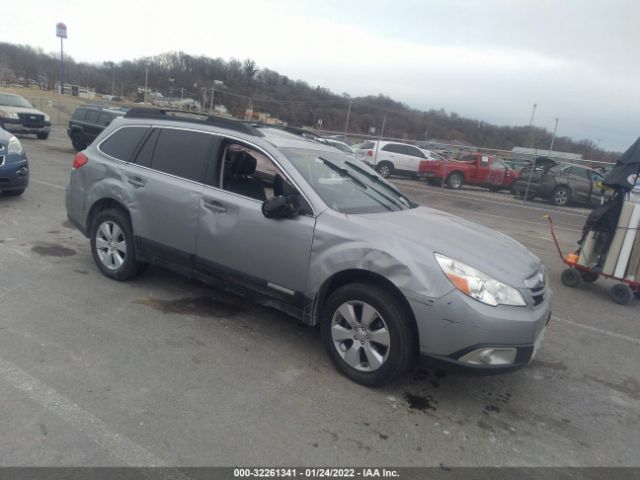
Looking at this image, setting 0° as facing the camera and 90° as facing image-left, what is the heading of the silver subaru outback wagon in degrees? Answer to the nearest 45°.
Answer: approximately 315°

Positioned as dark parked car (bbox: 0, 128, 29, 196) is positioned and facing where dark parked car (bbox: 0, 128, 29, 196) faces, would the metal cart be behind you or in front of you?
in front

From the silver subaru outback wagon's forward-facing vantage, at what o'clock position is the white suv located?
The white suv is roughly at 8 o'clock from the silver subaru outback wagon.

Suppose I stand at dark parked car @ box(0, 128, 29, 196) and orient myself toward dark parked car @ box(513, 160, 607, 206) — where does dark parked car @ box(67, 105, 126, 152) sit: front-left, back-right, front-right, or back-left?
front-left

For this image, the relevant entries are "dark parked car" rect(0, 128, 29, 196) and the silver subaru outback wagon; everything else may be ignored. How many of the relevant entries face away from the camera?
0

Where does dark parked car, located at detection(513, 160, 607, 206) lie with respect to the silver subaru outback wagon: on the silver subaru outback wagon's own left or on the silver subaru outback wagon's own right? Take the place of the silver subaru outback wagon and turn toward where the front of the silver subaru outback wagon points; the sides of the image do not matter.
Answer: on the silver subaru outback wagon's own left

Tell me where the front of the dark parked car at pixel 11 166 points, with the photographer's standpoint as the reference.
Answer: facing the viewer and to the right of the viewer

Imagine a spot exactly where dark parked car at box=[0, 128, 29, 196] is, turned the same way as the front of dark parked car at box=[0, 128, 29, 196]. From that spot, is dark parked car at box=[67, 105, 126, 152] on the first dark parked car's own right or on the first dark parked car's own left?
on the first dark parked car's own left

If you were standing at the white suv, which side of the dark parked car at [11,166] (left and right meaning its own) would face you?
left

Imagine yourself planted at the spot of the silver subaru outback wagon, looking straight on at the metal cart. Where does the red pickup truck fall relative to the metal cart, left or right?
left
